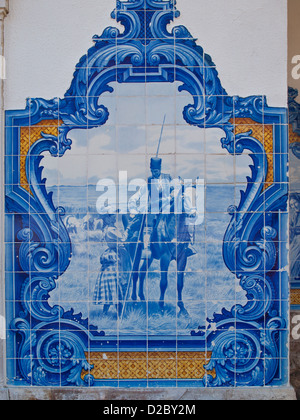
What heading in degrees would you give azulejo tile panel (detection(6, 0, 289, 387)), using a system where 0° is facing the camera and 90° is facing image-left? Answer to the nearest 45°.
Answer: approximately 0°

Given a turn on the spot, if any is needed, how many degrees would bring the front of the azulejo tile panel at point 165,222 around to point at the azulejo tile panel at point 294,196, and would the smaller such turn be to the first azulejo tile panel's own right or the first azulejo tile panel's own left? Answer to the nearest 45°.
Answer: approximately 135° to the first azulejo tile panel's own left
